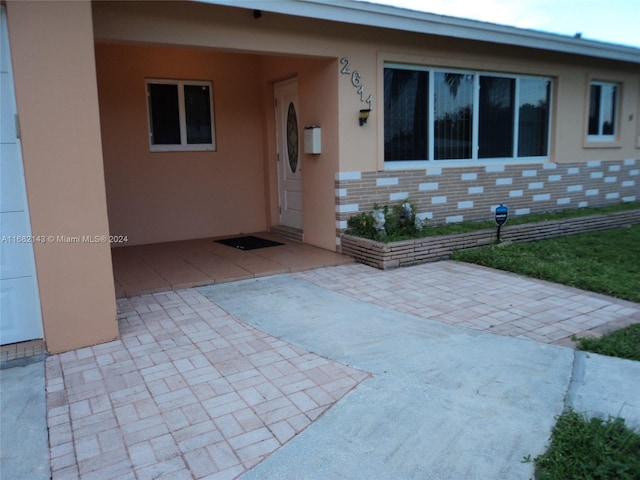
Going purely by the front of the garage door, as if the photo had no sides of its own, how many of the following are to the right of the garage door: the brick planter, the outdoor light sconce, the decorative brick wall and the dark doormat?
0

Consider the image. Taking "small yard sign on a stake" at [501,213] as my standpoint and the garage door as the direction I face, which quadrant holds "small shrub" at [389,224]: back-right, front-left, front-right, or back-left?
front-right

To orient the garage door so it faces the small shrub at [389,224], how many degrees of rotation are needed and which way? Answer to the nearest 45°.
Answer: approximately 90° to its left

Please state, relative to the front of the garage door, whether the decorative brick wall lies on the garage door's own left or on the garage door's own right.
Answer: on the garage door's own left

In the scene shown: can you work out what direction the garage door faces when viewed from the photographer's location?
facing the viewer

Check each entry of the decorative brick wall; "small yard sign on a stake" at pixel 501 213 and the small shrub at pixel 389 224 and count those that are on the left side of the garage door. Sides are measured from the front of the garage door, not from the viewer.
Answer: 3

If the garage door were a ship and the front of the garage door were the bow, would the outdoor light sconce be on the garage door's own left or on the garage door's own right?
on the garage door's own left

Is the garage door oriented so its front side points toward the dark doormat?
no

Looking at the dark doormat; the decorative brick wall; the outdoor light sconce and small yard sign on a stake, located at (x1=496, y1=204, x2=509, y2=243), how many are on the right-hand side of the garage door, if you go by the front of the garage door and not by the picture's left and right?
0

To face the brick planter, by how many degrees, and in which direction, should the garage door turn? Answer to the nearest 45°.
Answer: approximately 90° to its left

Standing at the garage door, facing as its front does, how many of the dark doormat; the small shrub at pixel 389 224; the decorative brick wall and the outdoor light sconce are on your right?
0
